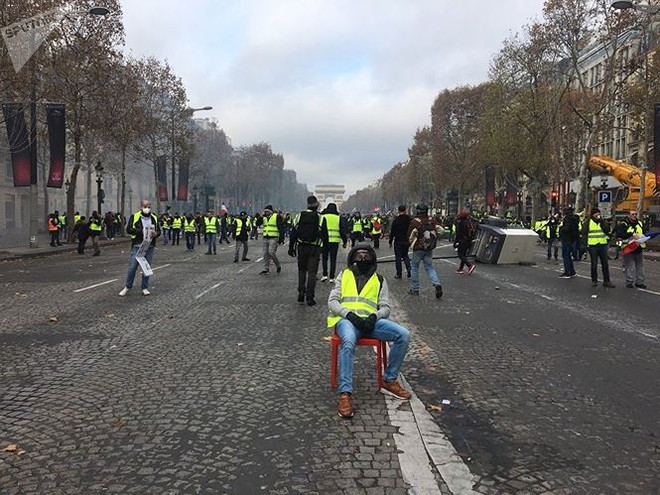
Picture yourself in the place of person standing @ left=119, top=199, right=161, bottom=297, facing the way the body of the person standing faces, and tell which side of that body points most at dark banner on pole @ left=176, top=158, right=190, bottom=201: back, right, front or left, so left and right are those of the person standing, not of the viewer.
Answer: back

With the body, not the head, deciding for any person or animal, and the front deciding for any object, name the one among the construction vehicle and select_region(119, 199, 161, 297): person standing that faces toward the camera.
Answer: the person standing

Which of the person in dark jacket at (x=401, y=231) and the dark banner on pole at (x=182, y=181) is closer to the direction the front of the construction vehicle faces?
the dark banner on pole

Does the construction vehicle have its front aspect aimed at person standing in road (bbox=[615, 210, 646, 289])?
no

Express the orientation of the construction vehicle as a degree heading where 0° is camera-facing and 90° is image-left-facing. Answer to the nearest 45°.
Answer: approximately 90°

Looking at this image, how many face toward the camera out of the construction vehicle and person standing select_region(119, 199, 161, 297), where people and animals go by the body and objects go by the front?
1

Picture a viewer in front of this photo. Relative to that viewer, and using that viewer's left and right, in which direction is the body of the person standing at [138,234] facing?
facing the viewer

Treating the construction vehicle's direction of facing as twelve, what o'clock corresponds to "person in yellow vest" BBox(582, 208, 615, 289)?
The person in yellow vest is roughly at 9 o'clock from the construction vehicle.

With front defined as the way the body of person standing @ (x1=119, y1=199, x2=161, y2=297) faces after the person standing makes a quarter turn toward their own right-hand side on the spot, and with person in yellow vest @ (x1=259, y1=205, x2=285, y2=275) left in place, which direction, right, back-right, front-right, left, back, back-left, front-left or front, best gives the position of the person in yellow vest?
back-right

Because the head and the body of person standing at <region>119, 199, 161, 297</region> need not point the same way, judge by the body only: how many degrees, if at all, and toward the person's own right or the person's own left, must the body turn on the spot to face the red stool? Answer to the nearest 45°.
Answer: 0° — they already face it

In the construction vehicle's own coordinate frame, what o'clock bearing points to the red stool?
The red stool is roughly at 9 o'clock from the construction vehicle.

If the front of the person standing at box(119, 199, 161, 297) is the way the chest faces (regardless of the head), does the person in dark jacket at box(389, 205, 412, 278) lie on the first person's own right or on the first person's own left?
on the first person's own left

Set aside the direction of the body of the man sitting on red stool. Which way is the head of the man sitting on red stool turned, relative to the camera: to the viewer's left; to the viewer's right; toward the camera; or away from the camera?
toward the camera

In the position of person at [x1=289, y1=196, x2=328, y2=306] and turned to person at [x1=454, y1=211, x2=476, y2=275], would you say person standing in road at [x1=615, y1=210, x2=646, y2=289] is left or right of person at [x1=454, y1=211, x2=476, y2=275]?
right

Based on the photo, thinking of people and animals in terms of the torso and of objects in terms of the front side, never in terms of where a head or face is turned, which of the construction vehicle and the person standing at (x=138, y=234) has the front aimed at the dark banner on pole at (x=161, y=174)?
the construction vehicle
